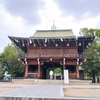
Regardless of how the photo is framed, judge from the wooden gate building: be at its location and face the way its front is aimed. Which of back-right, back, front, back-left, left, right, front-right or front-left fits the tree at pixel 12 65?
back-right

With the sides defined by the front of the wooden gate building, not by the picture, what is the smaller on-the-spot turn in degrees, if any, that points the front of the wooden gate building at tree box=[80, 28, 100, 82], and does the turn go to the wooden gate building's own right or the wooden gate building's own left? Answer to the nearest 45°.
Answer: approximately 135° to the wooden gate building's own left

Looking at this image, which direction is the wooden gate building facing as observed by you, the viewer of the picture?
facing the viewer

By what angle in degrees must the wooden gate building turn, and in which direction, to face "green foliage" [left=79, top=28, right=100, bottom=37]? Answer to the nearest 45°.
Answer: approximately 135° to its left

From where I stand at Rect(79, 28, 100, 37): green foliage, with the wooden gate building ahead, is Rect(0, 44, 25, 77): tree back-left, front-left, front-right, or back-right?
front-right
